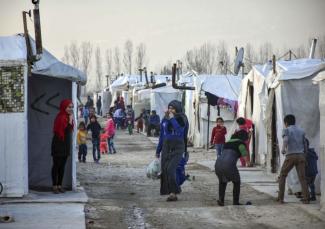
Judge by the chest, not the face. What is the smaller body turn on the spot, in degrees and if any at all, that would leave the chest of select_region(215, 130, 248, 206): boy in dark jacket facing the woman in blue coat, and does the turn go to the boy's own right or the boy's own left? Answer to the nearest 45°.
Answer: approximately 90° to the boy's own left

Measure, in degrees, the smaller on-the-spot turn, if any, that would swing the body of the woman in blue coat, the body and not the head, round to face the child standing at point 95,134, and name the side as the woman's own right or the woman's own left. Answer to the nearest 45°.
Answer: approximately 135° to the woman's own right

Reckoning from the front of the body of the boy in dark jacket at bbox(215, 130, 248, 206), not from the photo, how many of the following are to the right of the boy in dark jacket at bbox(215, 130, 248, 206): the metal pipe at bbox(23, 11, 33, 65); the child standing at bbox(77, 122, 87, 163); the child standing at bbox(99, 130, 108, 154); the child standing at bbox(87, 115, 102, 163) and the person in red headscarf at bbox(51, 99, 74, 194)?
0

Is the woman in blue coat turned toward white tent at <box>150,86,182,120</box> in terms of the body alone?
no

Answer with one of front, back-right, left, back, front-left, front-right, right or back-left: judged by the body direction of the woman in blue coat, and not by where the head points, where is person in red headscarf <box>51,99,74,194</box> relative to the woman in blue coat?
front-right

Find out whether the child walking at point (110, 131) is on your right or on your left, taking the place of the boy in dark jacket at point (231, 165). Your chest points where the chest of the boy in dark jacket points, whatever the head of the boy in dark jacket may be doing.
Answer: on your left

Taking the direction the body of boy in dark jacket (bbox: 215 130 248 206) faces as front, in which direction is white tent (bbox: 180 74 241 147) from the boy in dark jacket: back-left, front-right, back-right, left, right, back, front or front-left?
front-left

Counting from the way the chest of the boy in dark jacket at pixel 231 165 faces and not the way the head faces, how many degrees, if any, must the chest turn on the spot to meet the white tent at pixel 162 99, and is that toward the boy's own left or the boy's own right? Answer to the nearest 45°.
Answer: approximately 45° to the boy's own left

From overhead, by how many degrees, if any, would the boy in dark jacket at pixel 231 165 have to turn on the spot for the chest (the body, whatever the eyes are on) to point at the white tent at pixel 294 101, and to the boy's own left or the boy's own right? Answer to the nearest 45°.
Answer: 0° — they already face it

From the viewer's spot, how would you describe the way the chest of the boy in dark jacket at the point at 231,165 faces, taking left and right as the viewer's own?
facing away from the viewer and to the right of the viewer

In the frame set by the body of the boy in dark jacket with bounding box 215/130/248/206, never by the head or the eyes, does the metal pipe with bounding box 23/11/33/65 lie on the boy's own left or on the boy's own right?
on the boy's own left

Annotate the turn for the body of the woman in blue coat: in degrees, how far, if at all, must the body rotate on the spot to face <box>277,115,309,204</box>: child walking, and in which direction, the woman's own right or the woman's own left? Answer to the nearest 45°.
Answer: approximately 135° to the woman's own left

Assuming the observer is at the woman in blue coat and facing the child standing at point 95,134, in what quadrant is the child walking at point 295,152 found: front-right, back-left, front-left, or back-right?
back-right

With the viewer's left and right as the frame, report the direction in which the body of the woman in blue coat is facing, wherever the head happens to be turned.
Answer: facing the viewer and to the left of the viewer

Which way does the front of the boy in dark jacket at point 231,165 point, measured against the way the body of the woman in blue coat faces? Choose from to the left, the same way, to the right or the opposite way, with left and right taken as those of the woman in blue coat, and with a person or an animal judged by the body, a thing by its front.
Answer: the opposite way

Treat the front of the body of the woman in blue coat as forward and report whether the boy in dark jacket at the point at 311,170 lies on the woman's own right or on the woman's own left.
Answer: on the woman's own left

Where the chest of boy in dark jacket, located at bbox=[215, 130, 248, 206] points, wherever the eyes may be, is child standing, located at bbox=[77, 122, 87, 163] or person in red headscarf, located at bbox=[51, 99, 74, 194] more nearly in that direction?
the child standing

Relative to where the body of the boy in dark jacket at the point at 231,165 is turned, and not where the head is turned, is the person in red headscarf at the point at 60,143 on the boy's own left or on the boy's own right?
on the boy's own left

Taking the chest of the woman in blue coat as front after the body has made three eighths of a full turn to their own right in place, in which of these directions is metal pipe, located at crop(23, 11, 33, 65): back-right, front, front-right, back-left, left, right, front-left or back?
left

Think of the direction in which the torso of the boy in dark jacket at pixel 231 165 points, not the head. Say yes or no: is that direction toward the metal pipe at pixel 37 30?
no
